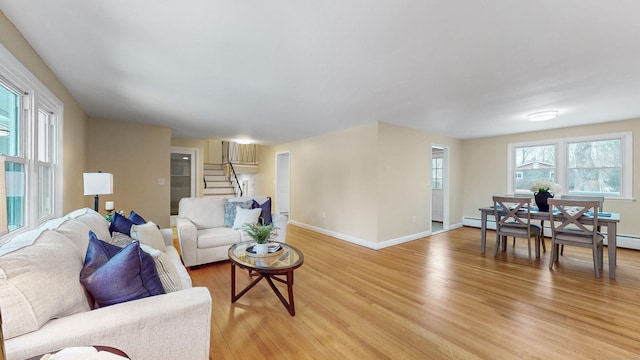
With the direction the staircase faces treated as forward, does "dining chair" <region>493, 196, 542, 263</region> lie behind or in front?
in front

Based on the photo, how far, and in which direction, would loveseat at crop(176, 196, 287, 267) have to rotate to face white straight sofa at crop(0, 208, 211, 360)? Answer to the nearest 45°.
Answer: approximately 45° to its right

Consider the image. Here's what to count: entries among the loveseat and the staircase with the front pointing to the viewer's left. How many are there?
0

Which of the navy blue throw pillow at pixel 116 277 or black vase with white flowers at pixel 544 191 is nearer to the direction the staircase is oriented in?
the navy blue throw pillow

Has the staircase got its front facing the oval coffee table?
yes

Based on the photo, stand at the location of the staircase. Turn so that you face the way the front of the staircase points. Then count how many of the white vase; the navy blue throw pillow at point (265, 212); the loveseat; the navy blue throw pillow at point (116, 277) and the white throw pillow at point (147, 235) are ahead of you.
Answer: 5

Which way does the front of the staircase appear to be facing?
toward the camera

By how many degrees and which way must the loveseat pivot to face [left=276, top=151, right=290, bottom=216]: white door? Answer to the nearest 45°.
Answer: approximately 90° to its left

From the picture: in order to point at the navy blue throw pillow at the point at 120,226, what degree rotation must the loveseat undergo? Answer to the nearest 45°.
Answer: approximately 90° to its right

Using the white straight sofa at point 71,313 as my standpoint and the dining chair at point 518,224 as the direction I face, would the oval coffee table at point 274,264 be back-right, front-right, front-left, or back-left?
front-left

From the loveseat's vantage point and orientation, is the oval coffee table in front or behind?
in front

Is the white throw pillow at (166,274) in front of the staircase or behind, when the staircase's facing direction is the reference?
in front

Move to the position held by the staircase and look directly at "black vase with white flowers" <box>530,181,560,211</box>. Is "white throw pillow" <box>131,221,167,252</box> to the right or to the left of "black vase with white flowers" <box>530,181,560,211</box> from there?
right

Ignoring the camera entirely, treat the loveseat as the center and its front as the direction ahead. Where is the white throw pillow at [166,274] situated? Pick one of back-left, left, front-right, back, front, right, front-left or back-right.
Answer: front-right

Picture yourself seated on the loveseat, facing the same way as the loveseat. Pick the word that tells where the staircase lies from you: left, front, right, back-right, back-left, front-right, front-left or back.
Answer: back-left

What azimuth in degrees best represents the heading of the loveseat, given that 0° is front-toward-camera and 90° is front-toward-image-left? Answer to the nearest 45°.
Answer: approximately 315°

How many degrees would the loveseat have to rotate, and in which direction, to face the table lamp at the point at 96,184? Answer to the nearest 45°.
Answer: approximately 135° to its right
